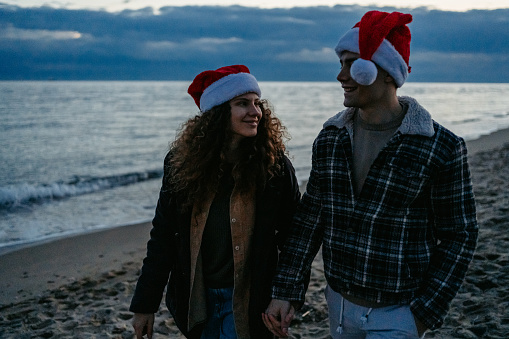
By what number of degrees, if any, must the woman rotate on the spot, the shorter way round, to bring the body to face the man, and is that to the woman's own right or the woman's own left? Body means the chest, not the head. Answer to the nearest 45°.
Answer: approximately 45° to the woman's own left

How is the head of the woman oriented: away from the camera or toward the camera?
toward the camera

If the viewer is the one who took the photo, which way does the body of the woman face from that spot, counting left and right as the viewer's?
facing the viewer
